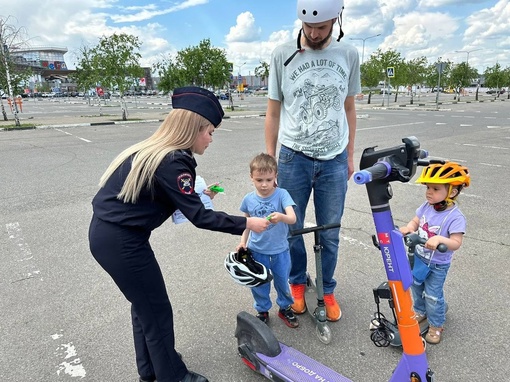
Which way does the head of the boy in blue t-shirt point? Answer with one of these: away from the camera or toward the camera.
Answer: toward the camera

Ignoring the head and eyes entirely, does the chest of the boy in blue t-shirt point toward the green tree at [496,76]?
no

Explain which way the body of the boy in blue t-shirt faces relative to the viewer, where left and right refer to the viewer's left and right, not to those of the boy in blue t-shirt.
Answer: facing the viewer

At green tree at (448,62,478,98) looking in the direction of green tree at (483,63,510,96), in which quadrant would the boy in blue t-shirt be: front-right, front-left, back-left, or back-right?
back-right

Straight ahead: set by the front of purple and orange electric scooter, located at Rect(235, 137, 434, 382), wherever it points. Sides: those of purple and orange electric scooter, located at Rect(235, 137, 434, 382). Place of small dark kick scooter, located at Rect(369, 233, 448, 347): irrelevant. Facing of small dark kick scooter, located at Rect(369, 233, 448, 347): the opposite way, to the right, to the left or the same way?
to the right

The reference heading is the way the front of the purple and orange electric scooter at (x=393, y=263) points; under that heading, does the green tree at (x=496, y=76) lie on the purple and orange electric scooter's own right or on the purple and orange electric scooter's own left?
on the purple and orange electric scooter's own left

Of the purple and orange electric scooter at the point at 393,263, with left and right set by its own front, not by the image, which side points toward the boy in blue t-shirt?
back

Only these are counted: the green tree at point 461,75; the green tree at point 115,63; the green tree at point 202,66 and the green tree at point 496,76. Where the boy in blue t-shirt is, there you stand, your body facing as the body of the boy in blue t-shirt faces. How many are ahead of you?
0

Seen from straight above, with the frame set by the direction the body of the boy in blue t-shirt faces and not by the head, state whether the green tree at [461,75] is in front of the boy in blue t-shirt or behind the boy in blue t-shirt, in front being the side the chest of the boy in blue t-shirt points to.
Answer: behind

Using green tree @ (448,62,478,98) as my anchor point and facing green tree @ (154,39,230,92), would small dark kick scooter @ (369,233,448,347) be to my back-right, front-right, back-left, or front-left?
front-left

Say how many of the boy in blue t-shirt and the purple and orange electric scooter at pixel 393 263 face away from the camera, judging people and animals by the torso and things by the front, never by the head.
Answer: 0

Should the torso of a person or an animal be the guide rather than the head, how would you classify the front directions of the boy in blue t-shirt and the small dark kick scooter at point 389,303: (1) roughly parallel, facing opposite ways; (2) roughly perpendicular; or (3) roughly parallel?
roughly perpendicular
